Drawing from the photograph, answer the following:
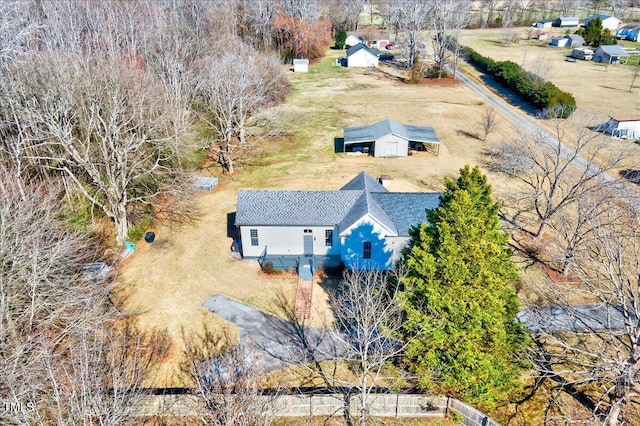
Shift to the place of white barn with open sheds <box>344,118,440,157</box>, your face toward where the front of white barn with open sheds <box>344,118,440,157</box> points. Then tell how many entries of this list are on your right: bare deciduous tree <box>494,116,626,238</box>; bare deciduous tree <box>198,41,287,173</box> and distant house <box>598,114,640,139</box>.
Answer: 1

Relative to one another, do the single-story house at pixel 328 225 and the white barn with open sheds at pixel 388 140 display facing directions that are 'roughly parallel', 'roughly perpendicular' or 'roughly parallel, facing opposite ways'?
roughly parallel

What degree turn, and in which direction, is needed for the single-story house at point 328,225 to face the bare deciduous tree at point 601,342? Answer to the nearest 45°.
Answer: approximately 45° to its left

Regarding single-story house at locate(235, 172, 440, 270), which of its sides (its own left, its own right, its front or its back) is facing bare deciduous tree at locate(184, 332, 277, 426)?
front

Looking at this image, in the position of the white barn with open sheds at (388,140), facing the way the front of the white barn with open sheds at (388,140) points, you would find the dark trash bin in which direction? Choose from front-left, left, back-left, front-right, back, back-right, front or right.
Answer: front-right

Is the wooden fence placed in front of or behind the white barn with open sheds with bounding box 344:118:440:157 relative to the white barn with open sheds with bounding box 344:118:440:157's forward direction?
in front

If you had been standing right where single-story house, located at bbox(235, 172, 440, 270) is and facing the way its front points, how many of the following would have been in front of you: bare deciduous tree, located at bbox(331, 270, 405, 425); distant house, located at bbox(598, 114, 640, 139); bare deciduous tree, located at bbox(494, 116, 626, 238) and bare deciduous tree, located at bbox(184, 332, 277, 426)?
2

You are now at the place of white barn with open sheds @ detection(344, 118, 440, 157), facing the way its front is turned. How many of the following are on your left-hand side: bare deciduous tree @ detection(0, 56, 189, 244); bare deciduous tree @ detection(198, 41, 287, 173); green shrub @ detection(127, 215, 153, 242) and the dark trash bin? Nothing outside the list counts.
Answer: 0

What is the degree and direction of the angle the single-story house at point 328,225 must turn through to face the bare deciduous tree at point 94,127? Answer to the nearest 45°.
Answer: approximately 90° to its right

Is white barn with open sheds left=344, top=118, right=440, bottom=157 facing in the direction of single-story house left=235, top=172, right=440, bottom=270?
yes

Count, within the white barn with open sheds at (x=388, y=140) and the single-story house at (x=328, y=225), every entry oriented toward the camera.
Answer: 2

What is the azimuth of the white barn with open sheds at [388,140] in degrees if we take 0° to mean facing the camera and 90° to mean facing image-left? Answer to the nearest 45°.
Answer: approximately 0°

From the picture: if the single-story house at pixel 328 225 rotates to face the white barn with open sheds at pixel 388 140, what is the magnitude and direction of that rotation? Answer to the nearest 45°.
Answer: approximately 180°

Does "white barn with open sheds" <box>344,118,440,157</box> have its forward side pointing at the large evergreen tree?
yes

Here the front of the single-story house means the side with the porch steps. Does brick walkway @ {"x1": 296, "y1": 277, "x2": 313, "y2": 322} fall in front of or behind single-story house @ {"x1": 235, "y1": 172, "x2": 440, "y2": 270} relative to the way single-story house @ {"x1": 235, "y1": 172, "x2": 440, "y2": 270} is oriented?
in front

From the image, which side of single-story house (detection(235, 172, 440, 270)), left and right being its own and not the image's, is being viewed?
front

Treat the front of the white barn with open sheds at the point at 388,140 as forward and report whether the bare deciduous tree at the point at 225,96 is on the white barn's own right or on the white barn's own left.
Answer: on the white barn's own right

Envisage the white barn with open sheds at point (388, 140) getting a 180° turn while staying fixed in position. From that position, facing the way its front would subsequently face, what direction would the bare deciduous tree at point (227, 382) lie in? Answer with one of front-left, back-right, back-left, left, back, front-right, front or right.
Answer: back
